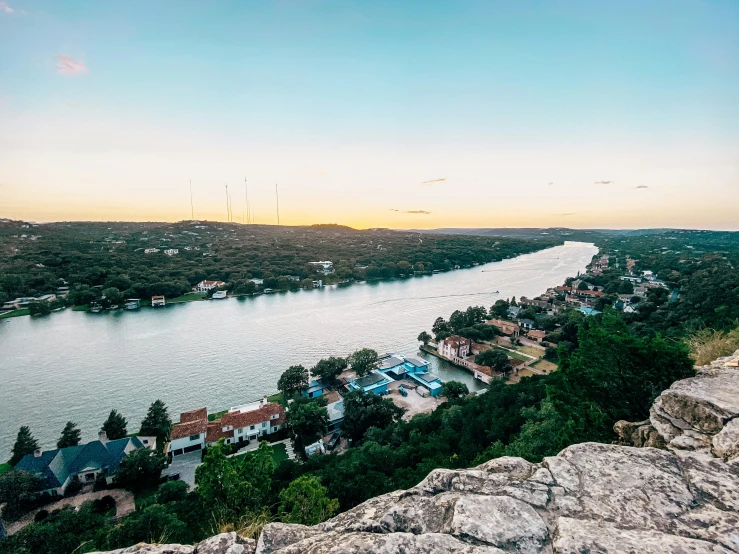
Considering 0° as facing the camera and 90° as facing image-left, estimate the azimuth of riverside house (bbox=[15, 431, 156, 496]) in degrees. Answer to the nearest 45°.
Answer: approximately 315°

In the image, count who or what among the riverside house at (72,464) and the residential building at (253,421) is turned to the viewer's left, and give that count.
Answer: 0

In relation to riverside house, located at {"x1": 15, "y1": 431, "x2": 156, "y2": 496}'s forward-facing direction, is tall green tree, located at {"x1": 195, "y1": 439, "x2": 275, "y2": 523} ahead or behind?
ahead

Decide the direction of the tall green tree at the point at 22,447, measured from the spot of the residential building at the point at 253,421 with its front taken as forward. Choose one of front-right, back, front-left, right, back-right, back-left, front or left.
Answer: back-right

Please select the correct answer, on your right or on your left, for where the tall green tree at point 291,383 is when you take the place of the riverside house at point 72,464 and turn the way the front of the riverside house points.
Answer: on your left
